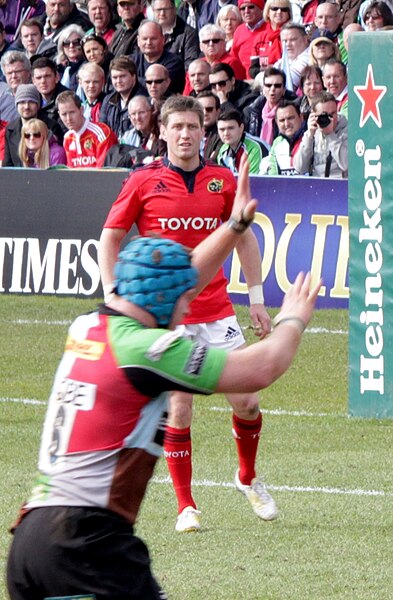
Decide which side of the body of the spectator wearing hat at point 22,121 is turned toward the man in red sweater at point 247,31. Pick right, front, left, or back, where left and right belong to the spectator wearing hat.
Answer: left

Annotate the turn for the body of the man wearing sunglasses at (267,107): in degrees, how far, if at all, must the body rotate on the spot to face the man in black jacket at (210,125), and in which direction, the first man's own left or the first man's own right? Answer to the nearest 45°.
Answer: approximately 45° to the first man's own right

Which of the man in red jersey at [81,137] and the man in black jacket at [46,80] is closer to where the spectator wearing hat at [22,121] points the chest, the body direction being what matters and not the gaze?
the man in red jersey

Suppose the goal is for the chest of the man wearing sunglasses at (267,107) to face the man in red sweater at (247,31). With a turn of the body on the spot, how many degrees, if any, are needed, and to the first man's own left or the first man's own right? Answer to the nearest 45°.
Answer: approximately 180°

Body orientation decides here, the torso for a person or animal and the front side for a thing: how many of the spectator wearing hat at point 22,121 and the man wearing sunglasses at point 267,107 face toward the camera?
2

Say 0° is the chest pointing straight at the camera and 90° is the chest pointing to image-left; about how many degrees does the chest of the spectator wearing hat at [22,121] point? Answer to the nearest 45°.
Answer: approximately 0°
